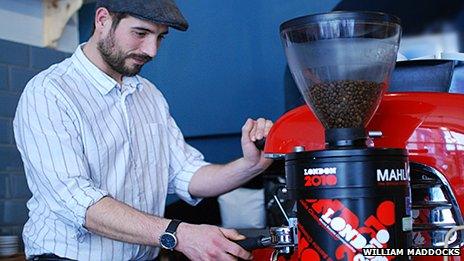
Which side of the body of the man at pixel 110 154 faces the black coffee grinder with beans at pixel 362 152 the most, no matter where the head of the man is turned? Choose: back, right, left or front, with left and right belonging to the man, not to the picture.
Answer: front

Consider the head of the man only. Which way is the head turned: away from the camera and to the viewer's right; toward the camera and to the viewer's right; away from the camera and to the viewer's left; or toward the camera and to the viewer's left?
toward the camera and to the viewer's right

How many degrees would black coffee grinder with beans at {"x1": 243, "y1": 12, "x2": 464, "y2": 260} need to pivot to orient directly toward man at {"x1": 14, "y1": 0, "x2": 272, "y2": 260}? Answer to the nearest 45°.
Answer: approximately 45° to its right

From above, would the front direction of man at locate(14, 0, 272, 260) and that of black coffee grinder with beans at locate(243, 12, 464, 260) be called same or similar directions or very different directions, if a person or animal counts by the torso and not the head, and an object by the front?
very different directions

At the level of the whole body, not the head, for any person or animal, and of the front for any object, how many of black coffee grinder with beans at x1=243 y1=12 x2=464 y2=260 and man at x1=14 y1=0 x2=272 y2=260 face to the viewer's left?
1

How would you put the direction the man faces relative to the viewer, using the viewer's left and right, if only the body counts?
facing the viewer and to the right of the viewer

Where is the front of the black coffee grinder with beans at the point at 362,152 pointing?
to the viewer's left
